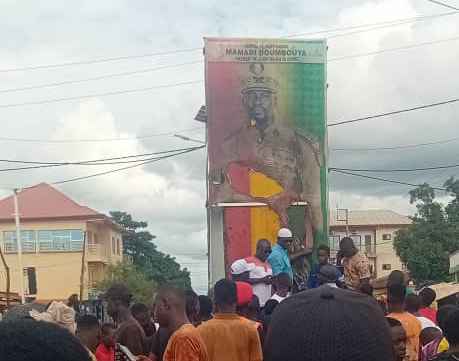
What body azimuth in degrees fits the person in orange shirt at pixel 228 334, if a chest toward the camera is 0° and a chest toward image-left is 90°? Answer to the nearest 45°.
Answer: approximately 180°

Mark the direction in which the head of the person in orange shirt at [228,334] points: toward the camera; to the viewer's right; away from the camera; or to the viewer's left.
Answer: away from the camera

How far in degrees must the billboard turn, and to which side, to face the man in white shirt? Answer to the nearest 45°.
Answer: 0° — it already faces them

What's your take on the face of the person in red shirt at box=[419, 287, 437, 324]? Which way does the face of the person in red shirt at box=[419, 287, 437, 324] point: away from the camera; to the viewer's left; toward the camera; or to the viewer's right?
away from the camera

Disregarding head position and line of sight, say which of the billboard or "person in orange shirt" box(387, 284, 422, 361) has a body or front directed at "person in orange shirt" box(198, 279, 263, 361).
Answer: the billboard

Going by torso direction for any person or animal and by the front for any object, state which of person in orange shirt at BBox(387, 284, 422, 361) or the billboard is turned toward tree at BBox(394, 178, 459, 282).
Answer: the person in orange shirt

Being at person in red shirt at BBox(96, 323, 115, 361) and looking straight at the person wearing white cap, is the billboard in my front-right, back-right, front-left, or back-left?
front-left

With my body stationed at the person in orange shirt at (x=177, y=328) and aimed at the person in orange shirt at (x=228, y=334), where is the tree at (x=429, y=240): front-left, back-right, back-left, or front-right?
front-left

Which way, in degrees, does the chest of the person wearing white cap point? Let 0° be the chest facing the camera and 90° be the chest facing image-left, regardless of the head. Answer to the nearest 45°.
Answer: approximately 315°

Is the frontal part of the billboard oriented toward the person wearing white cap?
yes

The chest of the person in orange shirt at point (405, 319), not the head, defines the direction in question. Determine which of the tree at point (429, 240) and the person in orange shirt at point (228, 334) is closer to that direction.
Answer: the tree

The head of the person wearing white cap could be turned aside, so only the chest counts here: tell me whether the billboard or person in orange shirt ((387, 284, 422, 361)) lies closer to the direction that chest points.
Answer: the person in orange shirt

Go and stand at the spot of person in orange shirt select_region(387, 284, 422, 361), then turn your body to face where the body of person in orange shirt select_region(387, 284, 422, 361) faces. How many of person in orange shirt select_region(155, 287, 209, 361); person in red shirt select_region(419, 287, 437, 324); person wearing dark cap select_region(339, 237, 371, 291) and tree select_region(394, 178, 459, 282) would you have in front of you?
3

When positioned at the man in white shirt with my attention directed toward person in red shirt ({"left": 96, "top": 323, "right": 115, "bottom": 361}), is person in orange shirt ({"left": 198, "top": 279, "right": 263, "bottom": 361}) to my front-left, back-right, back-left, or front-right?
front-left

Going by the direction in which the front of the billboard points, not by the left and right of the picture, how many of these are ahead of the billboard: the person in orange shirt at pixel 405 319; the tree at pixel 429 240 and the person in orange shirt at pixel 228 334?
2

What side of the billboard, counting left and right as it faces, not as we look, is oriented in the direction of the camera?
front

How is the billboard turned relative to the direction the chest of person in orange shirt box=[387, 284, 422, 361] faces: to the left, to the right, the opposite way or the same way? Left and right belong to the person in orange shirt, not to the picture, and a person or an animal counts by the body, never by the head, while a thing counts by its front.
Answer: the opposite way
